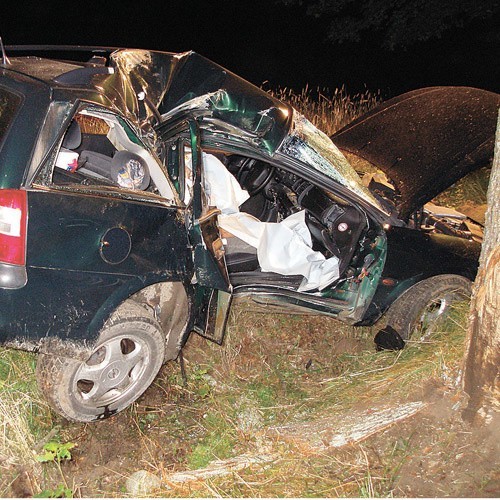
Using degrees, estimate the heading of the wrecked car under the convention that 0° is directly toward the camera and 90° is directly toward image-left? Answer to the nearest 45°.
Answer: approximately 225°

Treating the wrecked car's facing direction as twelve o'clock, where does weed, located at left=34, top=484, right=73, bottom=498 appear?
The weed is roughly at 5 o'clock from the wrecked car.

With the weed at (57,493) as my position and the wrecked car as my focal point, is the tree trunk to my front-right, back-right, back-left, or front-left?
front-right
